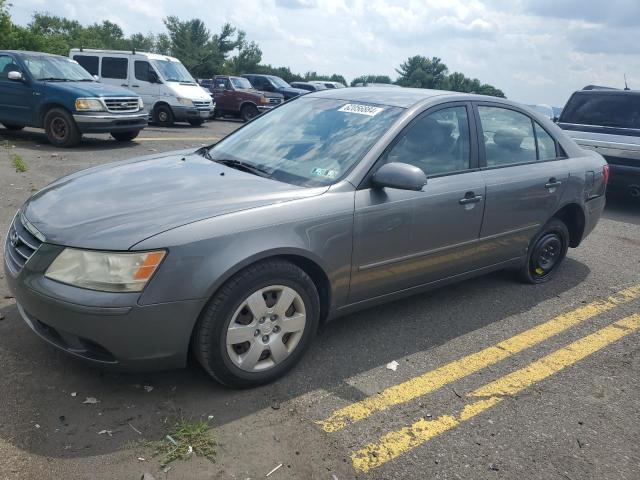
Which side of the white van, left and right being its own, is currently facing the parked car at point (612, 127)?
front

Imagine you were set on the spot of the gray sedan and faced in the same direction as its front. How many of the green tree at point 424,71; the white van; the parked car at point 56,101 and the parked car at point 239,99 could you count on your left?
0

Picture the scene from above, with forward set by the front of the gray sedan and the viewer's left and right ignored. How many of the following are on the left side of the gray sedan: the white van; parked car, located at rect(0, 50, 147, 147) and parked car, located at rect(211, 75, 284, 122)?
0

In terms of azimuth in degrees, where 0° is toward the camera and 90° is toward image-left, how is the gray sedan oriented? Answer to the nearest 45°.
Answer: approximately 45°

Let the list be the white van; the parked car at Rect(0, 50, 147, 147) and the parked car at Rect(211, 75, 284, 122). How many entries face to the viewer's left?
0

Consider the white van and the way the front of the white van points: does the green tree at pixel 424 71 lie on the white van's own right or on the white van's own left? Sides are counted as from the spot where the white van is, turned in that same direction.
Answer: on the white van's own left

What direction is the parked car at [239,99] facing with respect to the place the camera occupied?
facing the viewer and to the right of the viewer

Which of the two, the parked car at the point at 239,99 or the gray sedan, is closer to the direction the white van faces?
the gray sedan

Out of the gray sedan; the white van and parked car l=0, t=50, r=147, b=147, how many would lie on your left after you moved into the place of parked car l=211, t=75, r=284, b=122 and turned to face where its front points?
0

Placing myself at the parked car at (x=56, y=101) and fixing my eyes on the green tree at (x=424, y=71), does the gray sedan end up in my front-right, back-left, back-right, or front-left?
back-right

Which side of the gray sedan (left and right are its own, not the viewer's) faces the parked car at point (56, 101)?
right

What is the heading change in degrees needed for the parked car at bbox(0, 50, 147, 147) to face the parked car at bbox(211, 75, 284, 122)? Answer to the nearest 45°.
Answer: approximately 90° to its left

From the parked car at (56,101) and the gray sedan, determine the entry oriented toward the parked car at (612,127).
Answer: the parked car at (56,101)

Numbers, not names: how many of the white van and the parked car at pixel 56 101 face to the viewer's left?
0

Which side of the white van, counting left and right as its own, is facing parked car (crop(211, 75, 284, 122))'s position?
left

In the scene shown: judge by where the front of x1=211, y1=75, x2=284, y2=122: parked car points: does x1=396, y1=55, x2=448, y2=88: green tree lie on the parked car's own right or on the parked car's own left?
on the parked car's own left

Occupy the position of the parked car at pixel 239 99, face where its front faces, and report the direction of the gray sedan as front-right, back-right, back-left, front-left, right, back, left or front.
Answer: front-right

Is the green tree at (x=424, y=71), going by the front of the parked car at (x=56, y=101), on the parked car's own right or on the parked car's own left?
on the parked car's own left

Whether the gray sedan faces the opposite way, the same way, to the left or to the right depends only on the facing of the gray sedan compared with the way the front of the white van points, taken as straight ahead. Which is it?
to the right

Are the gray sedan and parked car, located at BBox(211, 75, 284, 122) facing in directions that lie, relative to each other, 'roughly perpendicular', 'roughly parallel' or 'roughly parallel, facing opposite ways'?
roughly perpendicular
